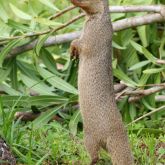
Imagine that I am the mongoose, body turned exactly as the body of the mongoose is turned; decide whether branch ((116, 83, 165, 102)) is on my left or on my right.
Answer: on my right

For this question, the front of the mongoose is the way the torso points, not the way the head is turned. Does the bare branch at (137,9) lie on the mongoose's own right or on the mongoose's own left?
on the mongoose's own right

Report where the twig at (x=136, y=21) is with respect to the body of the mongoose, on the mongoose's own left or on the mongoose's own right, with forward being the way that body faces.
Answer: on the mongoose's own right
